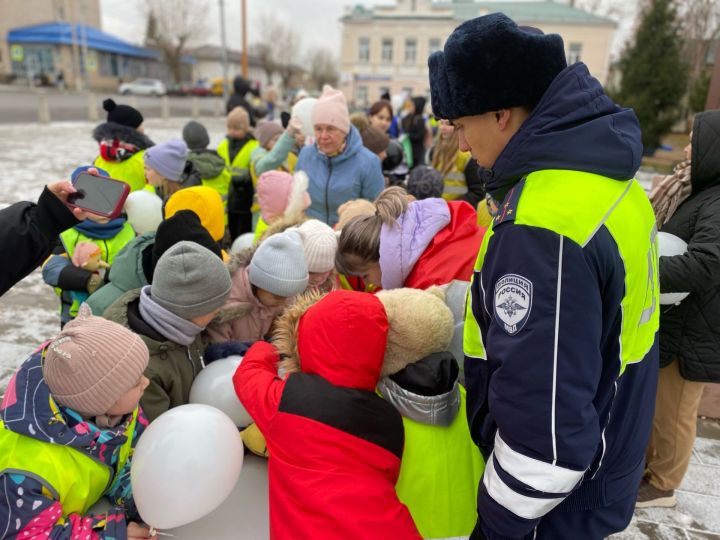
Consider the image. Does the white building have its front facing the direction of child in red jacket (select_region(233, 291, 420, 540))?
yes

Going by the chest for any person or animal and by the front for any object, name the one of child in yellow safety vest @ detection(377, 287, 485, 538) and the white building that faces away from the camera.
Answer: the child in yellow safety vest

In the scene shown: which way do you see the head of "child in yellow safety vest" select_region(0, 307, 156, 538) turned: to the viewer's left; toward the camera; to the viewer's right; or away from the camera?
to the viewer's right

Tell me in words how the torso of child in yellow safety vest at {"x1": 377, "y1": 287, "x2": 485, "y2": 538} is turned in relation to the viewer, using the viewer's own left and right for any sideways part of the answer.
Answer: facing away from the viewer

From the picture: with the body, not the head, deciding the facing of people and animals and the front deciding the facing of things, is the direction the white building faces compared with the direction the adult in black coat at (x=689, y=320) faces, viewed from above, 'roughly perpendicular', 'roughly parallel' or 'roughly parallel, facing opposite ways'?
roughly perpendicular

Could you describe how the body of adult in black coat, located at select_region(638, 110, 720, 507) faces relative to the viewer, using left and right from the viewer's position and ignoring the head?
facing to the left of the viewer

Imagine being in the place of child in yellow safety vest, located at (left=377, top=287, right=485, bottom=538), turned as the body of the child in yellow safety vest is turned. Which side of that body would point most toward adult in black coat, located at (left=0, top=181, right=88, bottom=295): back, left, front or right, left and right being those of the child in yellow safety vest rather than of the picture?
left

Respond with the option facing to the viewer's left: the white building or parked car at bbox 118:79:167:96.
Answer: the parked car

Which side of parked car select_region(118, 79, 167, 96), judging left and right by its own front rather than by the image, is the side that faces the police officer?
left

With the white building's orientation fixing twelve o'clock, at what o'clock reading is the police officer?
The police officer is roughly at 12 o'clock from the white building.

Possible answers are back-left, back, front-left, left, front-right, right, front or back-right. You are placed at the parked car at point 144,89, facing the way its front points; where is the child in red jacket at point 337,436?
left

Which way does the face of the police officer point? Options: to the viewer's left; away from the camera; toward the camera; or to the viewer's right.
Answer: to the viewer's left
